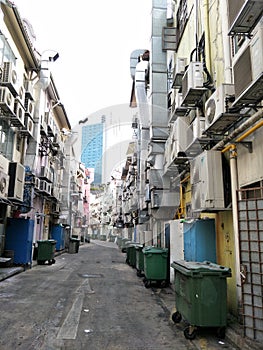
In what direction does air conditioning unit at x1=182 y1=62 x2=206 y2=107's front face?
to the viewer's left

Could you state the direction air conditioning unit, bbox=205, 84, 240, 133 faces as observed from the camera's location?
facing the viewer and to the left of the viewer

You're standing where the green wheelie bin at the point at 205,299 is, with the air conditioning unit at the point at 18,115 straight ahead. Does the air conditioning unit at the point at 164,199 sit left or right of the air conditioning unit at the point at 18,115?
right

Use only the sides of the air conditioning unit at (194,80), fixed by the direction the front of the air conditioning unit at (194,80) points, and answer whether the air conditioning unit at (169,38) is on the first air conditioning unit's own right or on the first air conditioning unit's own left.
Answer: on the first air conditioning unit's own right

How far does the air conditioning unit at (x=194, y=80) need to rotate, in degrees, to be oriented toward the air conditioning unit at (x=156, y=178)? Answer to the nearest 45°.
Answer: approximately 90° to its right

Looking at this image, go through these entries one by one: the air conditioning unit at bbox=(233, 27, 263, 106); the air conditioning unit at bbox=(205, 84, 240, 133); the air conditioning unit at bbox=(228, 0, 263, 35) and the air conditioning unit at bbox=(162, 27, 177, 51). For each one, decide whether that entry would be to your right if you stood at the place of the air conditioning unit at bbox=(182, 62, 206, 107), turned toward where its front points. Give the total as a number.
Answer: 1
